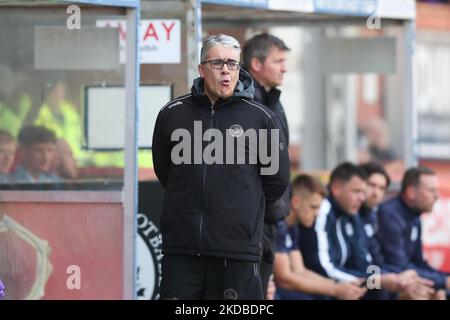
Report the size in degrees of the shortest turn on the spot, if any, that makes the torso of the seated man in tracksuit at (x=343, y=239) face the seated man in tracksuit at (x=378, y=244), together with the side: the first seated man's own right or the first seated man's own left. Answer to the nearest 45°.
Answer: approximately 90° to the first seated man's own left

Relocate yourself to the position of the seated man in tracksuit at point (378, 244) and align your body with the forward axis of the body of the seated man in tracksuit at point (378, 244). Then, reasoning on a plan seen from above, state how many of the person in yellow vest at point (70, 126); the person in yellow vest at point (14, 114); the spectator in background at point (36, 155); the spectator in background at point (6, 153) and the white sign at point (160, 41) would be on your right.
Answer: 5

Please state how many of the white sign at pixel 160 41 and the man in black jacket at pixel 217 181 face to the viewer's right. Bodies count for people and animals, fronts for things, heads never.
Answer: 0

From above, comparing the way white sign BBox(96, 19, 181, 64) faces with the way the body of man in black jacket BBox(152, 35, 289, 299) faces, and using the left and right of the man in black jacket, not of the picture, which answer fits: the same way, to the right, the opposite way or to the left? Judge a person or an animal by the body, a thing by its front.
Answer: the same way

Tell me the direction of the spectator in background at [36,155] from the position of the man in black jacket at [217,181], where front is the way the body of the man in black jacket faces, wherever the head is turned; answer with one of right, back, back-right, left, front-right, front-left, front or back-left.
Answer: back-right

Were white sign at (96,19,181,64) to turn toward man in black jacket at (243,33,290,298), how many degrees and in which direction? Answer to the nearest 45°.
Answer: approximately 45° to its left

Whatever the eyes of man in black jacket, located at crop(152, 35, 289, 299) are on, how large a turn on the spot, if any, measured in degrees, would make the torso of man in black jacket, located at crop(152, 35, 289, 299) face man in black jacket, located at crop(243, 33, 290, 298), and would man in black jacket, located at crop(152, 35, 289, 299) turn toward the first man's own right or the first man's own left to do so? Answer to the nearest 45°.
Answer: approximately 180°

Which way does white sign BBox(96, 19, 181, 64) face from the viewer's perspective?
toward the camera

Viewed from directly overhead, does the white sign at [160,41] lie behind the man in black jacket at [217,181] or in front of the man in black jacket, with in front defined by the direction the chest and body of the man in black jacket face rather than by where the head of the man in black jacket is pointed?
behind

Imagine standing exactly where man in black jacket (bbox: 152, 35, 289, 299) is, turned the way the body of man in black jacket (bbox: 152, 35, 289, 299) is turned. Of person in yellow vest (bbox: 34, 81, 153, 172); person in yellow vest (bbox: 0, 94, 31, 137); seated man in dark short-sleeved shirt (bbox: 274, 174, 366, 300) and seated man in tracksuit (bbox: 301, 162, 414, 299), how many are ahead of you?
0

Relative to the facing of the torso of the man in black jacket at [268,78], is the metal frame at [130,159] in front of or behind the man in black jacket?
behind
